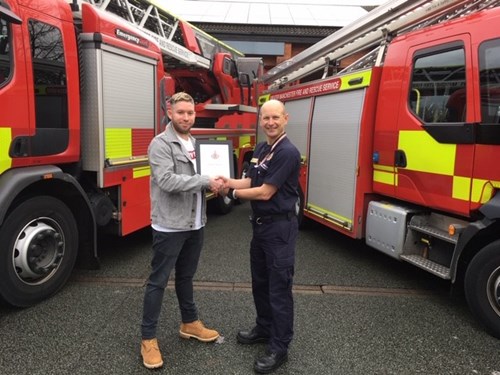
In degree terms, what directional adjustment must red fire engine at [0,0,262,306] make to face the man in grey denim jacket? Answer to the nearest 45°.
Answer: approximately 90° to its left

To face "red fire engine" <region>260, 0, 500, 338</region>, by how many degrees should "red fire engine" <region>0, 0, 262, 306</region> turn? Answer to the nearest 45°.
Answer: approximately 135° to its left

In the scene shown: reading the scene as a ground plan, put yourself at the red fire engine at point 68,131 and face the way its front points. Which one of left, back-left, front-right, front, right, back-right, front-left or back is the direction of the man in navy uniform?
left

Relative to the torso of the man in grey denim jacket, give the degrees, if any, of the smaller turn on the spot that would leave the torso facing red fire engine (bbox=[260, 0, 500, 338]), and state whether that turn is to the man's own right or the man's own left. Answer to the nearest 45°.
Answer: approximately 90° to the man's own left

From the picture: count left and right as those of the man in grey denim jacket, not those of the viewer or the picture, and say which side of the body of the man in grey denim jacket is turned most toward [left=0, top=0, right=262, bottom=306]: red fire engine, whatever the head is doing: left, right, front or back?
back

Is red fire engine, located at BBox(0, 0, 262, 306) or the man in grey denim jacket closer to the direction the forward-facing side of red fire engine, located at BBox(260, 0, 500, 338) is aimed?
the man in grey denim jacket

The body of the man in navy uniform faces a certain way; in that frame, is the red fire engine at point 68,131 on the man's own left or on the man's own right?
on the man's own right

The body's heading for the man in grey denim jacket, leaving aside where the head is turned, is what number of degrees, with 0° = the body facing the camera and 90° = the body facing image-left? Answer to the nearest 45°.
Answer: approximately 315°

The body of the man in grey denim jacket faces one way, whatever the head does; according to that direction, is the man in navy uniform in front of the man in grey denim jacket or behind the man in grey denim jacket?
in front

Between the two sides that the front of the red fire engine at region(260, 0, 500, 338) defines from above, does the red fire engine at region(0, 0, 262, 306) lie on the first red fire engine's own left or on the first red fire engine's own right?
on the first red fire engine's own right

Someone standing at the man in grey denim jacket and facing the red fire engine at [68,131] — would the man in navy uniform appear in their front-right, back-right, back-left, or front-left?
back-right

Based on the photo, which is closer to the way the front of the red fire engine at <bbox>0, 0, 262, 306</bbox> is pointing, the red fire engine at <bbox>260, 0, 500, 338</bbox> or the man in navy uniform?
the man in navy uniform

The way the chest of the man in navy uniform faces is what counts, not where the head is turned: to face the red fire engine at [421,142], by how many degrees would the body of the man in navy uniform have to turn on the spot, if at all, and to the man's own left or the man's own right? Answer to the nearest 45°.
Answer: approximately 180°

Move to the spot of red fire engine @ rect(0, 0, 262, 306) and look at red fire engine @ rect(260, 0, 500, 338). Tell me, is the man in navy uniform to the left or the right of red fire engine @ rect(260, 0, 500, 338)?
right

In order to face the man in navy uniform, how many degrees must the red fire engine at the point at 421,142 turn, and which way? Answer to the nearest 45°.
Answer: approximately 90° to its right
